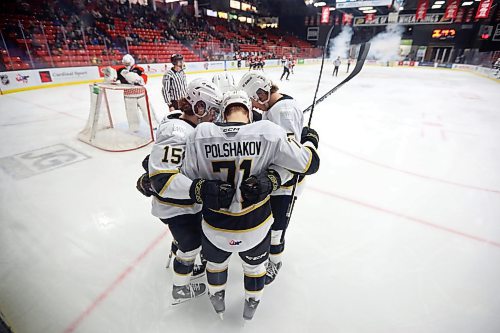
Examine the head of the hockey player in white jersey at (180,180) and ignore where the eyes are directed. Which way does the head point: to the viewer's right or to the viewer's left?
to the viewer's right

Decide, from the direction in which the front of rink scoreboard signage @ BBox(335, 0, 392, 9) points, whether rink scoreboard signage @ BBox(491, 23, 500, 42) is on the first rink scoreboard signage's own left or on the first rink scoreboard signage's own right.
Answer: on the first rink scoreboard signage's own left

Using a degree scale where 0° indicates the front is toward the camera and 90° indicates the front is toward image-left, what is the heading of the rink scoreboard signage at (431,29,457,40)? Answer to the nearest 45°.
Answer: approximately 0°

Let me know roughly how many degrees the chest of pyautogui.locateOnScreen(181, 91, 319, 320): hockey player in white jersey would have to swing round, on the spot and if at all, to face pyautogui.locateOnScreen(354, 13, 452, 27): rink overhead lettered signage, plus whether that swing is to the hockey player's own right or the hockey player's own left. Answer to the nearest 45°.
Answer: approximately 45° to the hockey player's own right

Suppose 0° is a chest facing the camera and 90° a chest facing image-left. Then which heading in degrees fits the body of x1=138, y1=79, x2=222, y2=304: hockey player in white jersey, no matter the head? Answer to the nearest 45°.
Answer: approximately 270°

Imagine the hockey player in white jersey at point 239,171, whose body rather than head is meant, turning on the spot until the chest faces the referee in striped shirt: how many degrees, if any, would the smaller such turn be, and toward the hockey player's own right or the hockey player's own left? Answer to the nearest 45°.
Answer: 0° — they already face them

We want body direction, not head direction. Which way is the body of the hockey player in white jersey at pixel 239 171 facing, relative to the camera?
away from the camera

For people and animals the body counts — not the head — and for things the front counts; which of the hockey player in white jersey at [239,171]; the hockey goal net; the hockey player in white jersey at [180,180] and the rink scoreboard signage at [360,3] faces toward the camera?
the rink scoreboard signage

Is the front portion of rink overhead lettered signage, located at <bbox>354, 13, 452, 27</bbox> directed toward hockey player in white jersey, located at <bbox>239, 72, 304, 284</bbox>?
yes

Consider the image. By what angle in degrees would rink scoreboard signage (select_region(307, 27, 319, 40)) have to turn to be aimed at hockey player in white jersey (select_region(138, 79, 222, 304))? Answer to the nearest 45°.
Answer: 0° — it already faces them

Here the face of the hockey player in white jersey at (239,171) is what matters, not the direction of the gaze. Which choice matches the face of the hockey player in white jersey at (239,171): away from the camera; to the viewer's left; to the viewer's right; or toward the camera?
away from the camera

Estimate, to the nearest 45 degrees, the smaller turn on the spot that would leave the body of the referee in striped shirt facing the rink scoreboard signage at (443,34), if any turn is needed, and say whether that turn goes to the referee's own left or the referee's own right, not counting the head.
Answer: approximately 90° to the referee's own left
